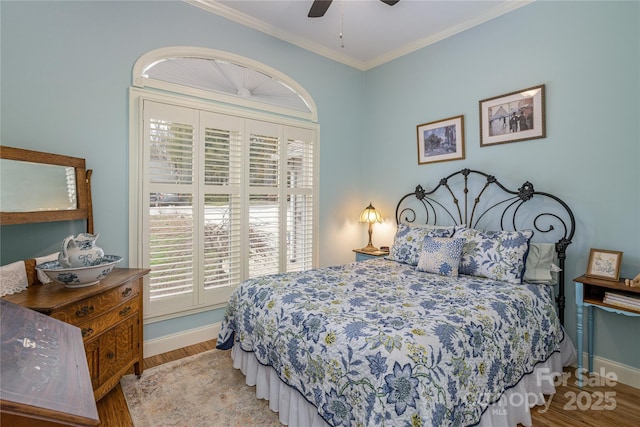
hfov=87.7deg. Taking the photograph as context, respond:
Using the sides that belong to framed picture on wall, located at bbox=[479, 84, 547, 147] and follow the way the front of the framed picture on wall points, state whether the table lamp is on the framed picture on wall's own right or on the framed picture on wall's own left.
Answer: on the framed picture on wall's own right

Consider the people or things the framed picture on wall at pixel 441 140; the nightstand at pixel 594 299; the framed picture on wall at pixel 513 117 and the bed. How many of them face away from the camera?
0

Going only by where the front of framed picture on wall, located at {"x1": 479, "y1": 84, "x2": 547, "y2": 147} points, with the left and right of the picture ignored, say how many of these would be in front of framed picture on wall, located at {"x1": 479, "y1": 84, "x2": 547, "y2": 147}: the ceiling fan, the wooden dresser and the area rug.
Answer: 3

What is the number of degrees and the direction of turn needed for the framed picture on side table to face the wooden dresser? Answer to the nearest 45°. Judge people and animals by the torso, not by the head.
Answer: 0° — it already faces it

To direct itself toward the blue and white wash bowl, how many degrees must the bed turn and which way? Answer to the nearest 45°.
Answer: approximately 45° to its right

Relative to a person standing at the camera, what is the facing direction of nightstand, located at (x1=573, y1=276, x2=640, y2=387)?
facing the viewer and to the left of the viewer

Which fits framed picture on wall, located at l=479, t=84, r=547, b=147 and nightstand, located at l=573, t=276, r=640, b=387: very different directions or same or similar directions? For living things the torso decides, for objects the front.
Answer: same or similar directions

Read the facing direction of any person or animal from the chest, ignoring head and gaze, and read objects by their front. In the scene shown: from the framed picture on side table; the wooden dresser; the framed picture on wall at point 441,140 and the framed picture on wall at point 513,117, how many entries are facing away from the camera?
0

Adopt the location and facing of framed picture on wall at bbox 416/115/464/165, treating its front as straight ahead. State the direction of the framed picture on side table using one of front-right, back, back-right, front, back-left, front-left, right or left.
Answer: left

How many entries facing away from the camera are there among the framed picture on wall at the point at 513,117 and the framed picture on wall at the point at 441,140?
0

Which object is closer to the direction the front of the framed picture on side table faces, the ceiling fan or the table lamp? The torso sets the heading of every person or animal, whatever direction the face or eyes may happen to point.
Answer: the ceiling fan
